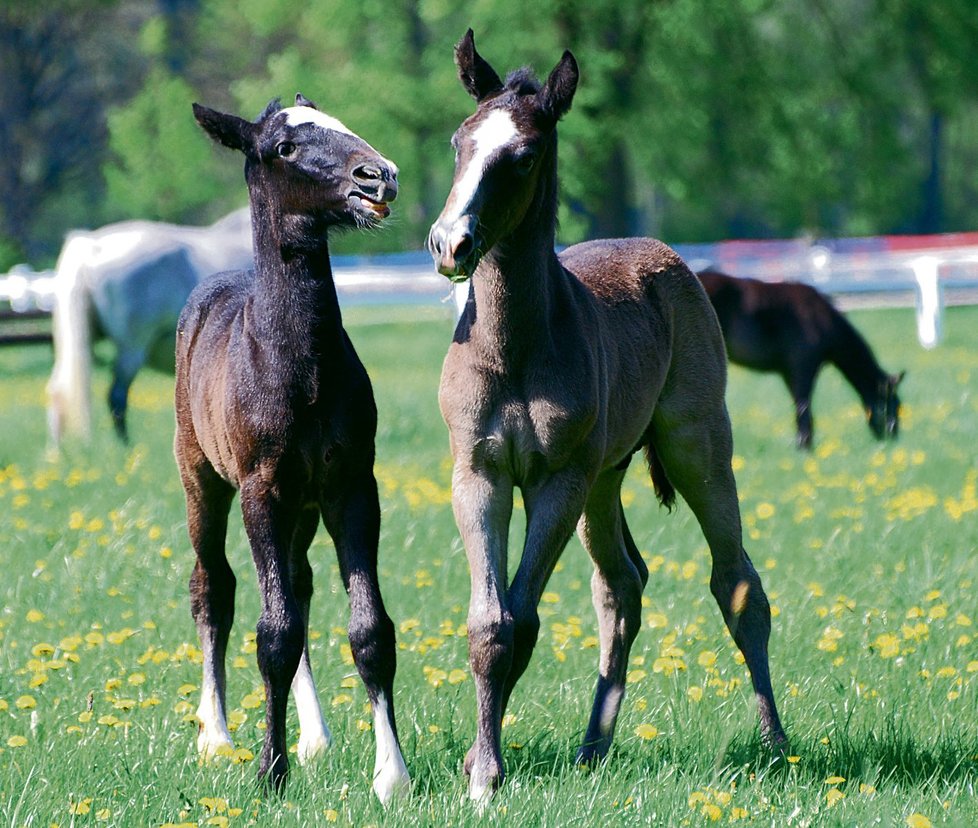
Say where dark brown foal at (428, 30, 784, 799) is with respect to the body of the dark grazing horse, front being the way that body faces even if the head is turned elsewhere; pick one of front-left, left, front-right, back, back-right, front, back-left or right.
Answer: right

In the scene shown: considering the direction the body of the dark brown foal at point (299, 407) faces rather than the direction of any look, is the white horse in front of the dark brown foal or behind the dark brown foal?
behind

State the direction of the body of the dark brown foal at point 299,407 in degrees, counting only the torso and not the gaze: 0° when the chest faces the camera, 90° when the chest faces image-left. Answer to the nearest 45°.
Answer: approximately 315°

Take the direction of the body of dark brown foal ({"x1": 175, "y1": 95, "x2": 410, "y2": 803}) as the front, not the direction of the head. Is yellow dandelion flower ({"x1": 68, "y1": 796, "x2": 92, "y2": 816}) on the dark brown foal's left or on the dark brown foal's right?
on the dark brown foal's right

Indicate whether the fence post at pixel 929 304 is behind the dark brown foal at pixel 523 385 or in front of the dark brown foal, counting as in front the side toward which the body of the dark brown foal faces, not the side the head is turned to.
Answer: behind

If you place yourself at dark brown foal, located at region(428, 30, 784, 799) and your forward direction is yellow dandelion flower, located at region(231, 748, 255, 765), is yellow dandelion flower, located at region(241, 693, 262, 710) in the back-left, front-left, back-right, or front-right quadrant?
front-right

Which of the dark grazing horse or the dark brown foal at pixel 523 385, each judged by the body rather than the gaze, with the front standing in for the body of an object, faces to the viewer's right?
the dark grazing horse

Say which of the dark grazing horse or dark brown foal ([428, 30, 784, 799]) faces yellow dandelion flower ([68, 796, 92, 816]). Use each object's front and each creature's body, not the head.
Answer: the dark brown foal

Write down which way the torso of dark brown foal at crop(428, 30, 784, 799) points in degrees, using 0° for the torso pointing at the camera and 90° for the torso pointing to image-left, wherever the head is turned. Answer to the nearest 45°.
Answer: approximately 45°

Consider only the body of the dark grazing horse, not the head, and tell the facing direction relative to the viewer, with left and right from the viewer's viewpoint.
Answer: facing to the right of the viewer

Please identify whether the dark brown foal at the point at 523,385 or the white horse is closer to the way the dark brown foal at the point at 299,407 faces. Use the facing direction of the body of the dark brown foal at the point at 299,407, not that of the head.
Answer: the dark brown foal

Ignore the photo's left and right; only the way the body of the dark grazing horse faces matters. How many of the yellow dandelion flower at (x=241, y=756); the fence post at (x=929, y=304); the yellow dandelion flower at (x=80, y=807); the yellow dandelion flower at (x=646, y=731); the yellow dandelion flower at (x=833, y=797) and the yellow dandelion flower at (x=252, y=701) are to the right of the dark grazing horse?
5
